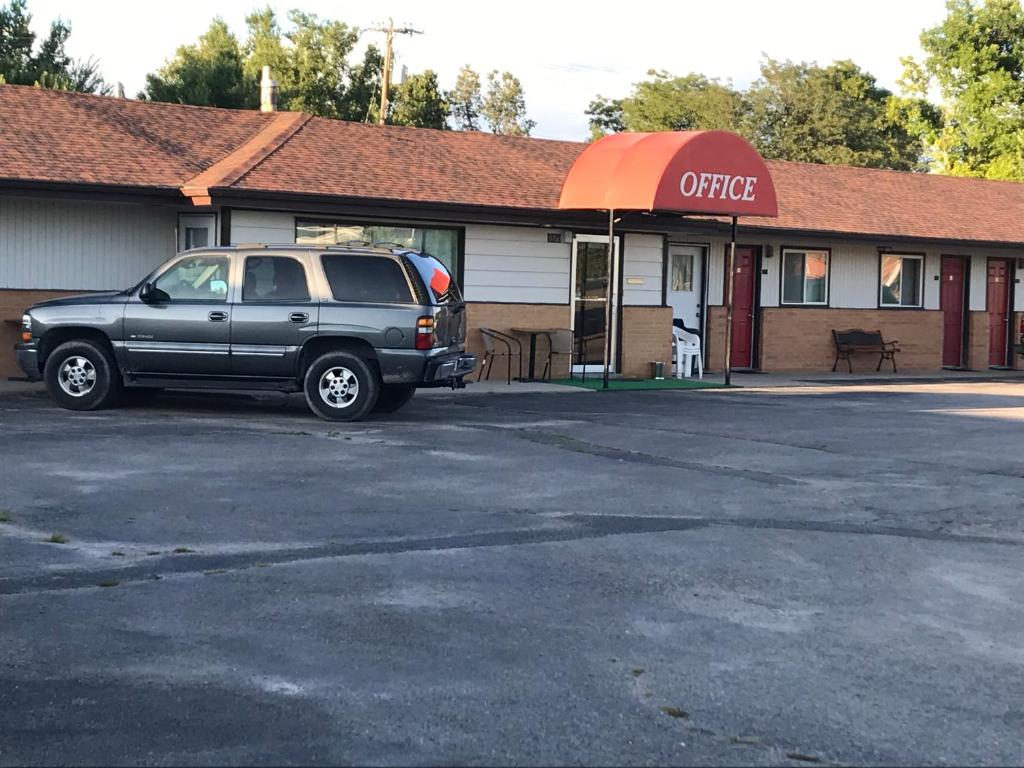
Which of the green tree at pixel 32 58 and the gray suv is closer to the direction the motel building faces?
the gray suv

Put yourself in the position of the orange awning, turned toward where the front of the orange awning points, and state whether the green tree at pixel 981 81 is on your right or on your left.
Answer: on your left

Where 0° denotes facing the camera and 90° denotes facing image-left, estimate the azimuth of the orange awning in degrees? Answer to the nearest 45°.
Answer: approximately 315°

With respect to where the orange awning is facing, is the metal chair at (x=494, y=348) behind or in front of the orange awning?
behind

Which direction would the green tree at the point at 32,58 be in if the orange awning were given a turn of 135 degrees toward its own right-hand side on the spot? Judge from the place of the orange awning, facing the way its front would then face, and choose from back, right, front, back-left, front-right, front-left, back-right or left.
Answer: front-right

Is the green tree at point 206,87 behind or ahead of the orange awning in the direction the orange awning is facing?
behind

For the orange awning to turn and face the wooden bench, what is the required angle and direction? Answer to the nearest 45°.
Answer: approximately 90° to its left

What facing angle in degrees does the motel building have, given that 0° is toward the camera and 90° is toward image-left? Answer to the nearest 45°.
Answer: approximately 315°
